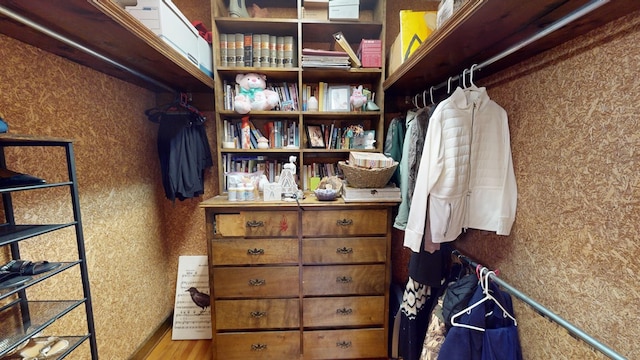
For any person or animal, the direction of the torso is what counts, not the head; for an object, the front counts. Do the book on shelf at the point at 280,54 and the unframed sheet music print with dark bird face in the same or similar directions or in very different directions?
same or similar directions

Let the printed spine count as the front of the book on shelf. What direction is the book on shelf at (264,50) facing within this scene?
toward the camera

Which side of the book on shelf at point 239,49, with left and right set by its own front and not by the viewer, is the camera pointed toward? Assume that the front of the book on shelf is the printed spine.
front

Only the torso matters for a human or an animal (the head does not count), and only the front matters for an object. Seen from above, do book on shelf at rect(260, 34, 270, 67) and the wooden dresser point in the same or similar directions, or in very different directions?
same or similar directions

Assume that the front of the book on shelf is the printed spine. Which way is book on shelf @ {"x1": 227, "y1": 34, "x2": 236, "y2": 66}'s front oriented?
toward the camera

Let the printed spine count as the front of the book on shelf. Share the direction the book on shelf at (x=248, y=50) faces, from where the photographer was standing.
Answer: facing the viewer

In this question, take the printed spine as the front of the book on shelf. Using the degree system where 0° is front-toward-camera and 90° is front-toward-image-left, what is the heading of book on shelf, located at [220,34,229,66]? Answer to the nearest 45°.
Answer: approximately 0°

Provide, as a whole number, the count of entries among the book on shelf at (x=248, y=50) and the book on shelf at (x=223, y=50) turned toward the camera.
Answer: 2

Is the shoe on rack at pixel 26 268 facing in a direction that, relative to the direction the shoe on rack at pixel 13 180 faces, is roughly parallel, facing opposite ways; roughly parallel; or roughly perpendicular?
roughly parallel
